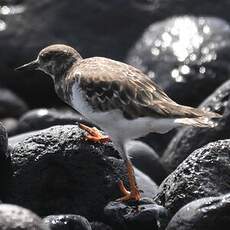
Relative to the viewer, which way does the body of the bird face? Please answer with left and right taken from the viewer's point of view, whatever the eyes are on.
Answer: facing to the left of the viewer

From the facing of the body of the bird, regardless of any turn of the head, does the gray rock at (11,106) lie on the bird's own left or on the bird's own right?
on the bird's own right

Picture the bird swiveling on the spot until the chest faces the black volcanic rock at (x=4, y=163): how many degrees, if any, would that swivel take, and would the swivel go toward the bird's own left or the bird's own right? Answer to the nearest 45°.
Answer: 0° — it already faces it

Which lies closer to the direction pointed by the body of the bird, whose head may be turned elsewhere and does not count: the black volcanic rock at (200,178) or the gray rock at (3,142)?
the gray rock

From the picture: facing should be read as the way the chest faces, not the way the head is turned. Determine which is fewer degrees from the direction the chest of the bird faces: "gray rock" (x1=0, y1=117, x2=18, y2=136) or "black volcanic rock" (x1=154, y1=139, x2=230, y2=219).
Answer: the gray rock

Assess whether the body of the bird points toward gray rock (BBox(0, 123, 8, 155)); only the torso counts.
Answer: yes

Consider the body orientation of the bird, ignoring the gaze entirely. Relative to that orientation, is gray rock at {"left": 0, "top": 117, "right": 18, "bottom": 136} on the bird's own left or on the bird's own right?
on the bird's own right
